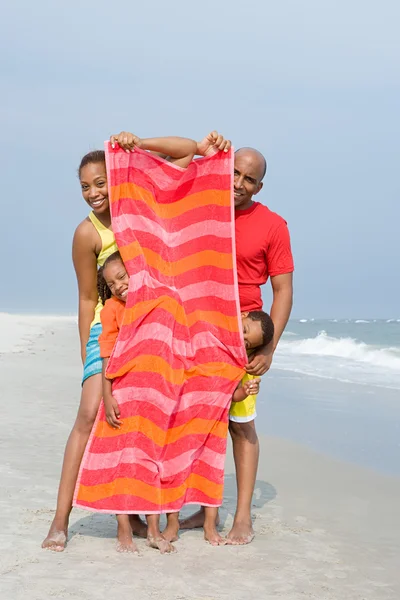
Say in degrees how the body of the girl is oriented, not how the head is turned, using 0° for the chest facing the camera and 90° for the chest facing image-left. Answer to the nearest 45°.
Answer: approximately 0°

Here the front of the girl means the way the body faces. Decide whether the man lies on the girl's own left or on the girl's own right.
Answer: on the girl's own left
